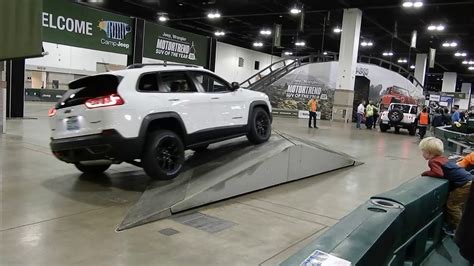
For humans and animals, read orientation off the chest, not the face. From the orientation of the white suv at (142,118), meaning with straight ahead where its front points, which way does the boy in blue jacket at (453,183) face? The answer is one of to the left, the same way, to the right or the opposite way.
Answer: to the left

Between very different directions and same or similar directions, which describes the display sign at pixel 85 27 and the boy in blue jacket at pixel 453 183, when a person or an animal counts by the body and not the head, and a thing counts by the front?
very different directions

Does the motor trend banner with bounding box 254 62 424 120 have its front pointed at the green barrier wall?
yes

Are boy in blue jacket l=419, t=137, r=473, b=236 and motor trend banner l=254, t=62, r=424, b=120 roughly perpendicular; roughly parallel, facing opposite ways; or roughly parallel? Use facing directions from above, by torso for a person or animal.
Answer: roughly perpendicular

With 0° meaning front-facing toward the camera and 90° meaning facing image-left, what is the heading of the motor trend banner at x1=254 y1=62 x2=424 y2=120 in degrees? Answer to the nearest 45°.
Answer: approximately 0°

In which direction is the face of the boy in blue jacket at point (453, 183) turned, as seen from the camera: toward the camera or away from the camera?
away from the camera

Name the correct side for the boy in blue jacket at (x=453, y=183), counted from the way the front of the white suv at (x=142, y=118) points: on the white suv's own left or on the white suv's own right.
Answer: on the white suv's own right

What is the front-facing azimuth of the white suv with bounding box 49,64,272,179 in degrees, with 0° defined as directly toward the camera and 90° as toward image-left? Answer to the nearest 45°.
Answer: approximately 225°

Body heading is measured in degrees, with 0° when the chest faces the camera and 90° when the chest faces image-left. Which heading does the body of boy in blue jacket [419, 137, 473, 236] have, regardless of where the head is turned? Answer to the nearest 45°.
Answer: approximately 90°

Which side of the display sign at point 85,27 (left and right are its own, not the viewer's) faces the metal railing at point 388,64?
left

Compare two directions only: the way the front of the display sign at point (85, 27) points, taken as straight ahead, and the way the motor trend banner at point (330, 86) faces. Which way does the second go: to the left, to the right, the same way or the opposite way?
to the right

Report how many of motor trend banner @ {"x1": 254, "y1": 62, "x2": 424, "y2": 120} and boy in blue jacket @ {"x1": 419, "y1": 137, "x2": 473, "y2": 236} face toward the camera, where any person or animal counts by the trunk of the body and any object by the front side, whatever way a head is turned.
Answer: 1

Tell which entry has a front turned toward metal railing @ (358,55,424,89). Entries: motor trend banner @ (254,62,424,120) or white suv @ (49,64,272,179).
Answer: the white suv
